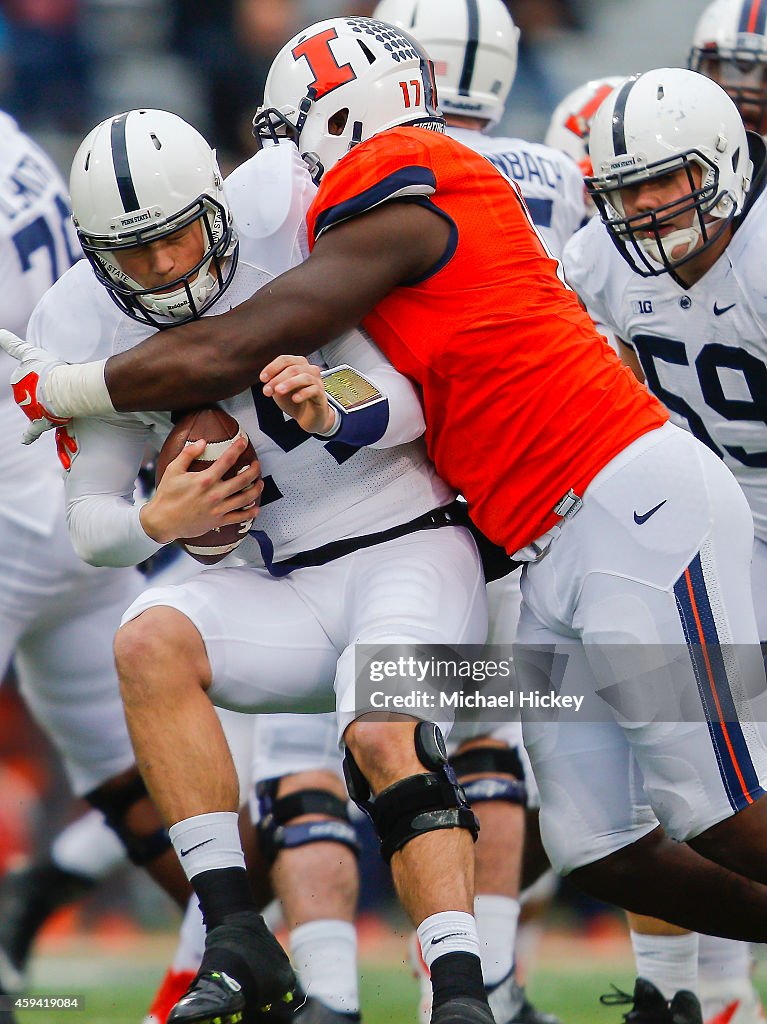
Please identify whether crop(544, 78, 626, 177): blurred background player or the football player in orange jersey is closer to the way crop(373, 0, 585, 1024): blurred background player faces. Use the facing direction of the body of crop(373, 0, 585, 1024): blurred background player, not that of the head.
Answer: the blurred background player

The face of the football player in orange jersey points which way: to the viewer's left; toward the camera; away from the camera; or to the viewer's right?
to the viewer's left

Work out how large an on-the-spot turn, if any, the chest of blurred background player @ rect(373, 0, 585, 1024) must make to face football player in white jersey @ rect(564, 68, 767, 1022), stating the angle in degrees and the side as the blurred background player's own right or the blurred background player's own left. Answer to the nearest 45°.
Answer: approximately 135° to the blurred background player's own right

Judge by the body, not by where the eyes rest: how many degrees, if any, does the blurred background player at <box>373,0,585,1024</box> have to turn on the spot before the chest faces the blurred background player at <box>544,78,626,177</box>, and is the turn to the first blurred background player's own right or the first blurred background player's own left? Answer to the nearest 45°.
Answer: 0° — they already face them

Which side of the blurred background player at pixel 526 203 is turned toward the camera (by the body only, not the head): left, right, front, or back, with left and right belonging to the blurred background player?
back

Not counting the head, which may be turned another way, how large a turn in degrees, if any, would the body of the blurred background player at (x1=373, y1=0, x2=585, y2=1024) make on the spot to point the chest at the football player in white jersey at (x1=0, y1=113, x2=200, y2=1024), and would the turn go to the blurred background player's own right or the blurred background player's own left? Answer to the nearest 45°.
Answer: approximately 135° to the blurred background player's own left

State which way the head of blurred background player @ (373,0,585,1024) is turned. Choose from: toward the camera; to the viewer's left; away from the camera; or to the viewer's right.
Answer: away from the camera

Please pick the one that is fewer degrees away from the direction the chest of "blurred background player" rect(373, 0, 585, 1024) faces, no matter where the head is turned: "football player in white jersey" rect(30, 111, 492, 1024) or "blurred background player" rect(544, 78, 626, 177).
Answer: the blurred background player

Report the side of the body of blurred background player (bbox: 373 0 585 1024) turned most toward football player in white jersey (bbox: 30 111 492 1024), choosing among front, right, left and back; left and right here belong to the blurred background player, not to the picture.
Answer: back

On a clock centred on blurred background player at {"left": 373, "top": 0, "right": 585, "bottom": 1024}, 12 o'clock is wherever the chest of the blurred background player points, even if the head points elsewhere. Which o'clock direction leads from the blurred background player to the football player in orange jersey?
The football player in orange jersey is roughly at 6 o'clock from the blurred background player.

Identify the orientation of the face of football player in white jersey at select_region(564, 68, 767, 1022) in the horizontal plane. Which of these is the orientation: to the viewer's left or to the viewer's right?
to the viewer's left
